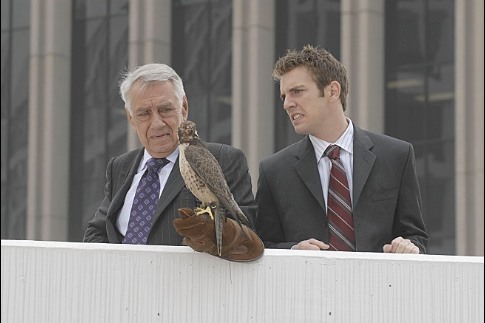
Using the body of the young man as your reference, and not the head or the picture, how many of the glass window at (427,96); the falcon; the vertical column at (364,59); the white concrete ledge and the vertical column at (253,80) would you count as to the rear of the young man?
3

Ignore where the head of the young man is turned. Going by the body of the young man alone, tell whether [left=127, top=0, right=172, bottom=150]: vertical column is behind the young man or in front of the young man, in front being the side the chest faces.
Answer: behind

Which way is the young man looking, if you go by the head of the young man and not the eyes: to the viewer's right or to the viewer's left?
to the viewer's left

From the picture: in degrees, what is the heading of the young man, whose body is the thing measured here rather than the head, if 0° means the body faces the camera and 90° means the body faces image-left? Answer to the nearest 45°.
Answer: approximately 0°

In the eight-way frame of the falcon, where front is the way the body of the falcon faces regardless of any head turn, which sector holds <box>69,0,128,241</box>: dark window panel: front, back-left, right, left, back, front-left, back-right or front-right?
right

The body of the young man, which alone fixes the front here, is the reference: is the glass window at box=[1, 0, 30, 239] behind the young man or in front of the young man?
behind

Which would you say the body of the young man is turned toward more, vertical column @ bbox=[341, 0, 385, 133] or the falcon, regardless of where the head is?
the falcon

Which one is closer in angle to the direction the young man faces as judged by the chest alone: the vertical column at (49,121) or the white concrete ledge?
the white concrete ledge

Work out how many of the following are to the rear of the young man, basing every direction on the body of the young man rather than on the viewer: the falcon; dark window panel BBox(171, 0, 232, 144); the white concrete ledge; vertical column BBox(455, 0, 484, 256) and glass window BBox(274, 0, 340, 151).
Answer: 3

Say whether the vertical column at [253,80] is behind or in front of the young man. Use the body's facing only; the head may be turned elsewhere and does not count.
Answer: behind

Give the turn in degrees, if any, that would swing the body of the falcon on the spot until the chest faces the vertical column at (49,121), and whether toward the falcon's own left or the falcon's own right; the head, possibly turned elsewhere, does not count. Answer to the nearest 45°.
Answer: approximately 90° to the falcon's own right
